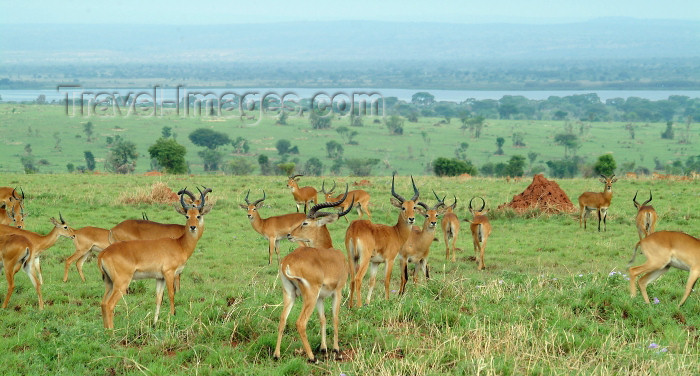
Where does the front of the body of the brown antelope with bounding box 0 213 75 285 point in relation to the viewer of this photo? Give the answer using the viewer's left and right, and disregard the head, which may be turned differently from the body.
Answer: facing to the right of the viewer

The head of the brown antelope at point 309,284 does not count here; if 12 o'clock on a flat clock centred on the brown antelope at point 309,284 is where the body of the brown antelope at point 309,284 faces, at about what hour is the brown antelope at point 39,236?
the brown antelope at point 39,236 is roughly at 9 o'clock from the brown antelope at point 309,284.

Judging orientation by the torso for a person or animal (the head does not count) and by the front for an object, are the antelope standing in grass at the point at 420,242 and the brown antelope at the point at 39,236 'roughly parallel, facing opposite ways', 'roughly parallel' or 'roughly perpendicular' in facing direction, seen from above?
roughly perpendicular

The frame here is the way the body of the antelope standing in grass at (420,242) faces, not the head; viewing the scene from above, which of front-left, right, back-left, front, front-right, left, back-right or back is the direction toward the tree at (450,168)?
back-left

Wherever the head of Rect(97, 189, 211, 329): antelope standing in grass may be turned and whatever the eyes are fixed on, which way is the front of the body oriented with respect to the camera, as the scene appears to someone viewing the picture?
to the viewer's right

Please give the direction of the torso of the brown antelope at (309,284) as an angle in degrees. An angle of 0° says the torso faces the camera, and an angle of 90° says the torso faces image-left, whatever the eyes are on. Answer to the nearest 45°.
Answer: approximately 225°
